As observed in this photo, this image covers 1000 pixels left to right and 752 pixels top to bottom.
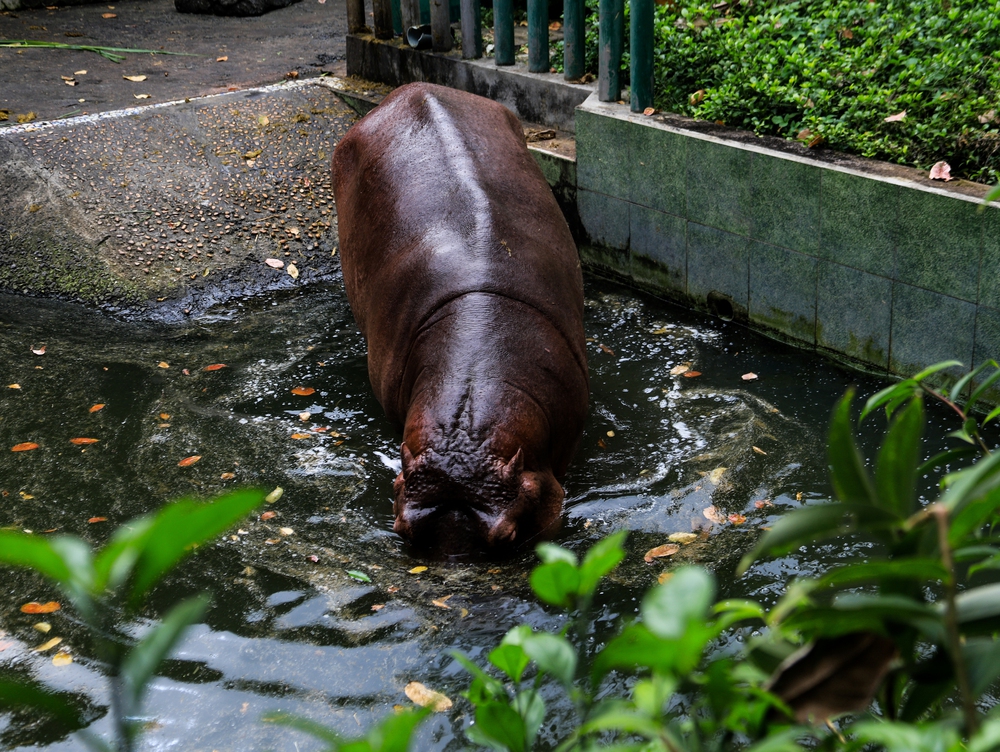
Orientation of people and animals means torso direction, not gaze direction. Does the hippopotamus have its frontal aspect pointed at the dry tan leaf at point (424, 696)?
yes

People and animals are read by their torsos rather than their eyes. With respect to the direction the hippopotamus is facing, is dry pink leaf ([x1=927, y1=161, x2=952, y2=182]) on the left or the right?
on its left

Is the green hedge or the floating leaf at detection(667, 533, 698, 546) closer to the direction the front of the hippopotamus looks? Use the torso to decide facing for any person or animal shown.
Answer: the floating leaf

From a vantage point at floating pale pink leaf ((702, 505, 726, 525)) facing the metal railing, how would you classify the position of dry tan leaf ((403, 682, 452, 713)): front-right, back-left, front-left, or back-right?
back-left

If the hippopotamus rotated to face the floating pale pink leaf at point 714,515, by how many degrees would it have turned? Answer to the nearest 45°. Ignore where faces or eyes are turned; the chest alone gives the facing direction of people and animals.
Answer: approximately 45° to its left

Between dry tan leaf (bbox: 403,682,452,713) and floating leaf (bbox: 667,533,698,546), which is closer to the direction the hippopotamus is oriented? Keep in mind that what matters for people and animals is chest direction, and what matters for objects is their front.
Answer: the dry tan leaf

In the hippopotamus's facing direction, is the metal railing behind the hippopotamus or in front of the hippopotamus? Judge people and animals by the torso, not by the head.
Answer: behind

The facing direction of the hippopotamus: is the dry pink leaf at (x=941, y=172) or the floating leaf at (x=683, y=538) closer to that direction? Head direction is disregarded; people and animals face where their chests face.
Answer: the floating leaf

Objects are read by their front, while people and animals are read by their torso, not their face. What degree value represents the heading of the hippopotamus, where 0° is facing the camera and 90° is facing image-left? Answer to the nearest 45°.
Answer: approximately 0°

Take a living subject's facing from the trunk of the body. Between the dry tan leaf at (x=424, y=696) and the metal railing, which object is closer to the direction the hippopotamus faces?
the dry tan leaf
